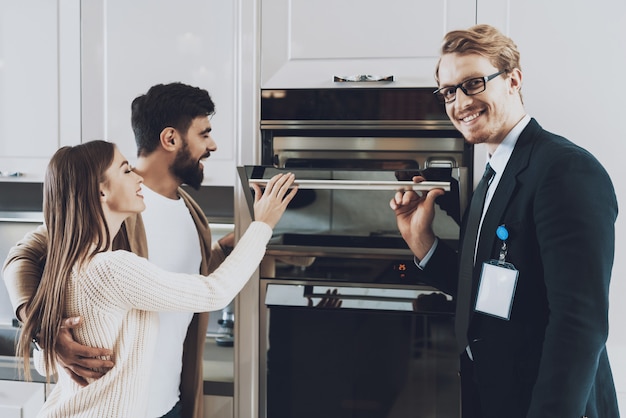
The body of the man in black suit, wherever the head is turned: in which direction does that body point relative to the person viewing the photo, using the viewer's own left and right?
facing the viewer and to the left of the viewer

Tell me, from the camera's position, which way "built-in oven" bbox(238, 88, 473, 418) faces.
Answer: facing the viewer

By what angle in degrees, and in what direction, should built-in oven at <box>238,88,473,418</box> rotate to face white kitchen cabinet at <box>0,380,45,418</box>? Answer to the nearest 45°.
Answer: approximately 90° to its right

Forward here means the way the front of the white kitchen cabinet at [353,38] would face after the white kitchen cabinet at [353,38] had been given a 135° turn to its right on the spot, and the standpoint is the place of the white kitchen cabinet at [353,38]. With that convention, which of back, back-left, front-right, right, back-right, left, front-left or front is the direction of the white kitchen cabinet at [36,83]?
front-left

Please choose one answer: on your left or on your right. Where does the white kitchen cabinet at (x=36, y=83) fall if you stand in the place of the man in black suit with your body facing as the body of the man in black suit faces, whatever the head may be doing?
on your right

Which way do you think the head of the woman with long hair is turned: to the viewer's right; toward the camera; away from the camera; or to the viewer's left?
to the viewer's right

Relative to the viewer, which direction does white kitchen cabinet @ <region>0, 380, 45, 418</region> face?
toward the camera

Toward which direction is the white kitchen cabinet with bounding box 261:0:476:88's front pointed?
toward the camera
